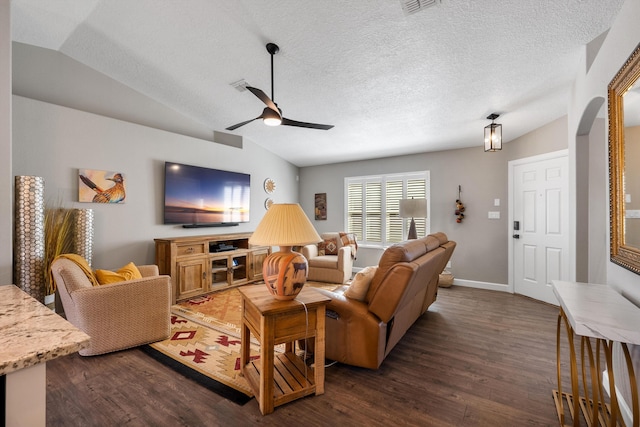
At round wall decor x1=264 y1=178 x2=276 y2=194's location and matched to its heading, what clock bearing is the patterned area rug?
The patterned area rug is roughly at 2 o'clock from the round wall decor.

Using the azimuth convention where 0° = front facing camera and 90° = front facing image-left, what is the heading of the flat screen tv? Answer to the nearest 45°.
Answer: approximately 315°

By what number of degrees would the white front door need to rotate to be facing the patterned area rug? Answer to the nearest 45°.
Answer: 0° — it already faces it

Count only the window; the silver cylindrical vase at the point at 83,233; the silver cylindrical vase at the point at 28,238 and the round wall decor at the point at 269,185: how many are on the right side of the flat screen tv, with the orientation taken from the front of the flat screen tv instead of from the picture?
2

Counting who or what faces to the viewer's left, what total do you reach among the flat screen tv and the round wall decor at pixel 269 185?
0

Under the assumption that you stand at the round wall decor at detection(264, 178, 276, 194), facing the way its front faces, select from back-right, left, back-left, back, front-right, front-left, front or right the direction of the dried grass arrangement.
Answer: right

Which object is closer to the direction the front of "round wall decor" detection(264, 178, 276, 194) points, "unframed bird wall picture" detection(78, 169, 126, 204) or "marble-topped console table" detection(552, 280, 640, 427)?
the marble-topped console table

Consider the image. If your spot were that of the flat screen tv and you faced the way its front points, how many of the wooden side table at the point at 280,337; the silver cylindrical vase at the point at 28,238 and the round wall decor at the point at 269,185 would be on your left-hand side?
1

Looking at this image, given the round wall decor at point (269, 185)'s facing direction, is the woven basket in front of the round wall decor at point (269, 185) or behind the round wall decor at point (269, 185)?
in front

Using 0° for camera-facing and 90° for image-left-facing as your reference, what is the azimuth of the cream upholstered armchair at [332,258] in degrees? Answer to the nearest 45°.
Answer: approximately 45°

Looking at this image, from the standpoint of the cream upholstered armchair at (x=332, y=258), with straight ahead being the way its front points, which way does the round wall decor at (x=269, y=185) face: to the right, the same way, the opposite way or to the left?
to the left

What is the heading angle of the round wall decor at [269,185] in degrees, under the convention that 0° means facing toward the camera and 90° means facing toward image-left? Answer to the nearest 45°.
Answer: approximately 315°

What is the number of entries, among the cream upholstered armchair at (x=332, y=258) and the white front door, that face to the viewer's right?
0

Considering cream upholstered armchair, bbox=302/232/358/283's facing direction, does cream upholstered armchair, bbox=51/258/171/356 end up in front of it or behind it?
in front

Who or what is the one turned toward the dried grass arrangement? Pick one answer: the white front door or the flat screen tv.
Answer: the white front door

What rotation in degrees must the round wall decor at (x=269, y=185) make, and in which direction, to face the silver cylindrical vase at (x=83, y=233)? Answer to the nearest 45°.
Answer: approximately 90° to its right
